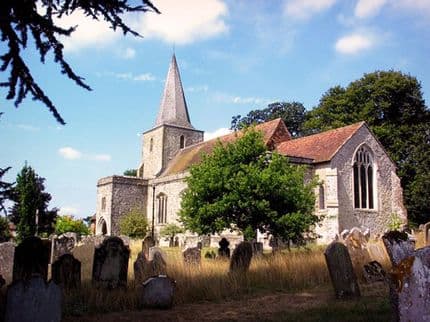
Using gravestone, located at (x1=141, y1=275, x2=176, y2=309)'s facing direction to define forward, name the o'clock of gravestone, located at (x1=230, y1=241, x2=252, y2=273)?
gravestone, located at (x1=230, y1=241, x2=252, y2=273) is roughly at 7 o'clock from gravestone, located at (x1=141, y1=275, x2=176, y2=309).

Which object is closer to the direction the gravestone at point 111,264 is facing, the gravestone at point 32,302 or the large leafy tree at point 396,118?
the gravestone

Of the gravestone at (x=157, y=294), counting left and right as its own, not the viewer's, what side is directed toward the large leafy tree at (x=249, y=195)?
back

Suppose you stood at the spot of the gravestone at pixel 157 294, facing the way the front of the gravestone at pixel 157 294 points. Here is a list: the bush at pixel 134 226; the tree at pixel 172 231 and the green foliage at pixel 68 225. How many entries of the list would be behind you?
3

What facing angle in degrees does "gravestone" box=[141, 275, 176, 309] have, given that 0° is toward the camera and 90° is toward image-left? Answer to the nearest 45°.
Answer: approximately 0°

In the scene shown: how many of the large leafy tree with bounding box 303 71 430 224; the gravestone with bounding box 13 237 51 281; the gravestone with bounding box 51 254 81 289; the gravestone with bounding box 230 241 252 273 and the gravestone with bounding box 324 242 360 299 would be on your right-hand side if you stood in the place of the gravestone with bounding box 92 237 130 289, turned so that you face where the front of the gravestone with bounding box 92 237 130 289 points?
2

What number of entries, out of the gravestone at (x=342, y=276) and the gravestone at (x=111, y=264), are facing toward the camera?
2

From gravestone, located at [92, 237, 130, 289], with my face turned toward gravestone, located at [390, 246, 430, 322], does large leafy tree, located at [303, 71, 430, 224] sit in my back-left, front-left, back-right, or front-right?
back-left

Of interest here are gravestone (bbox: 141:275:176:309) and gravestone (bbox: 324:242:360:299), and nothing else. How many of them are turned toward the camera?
2

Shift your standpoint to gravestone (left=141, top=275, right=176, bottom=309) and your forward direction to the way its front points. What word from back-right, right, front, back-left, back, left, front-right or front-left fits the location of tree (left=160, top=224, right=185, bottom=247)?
back

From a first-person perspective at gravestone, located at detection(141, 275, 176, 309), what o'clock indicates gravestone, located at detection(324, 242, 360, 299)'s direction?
gravestone, located at detection(324, 242, 360, 299) is roughly at 9 o'clock from gravestone, located at detection(141, 275, 176, 309).

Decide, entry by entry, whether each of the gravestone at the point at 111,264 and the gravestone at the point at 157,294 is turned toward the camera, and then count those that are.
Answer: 2
